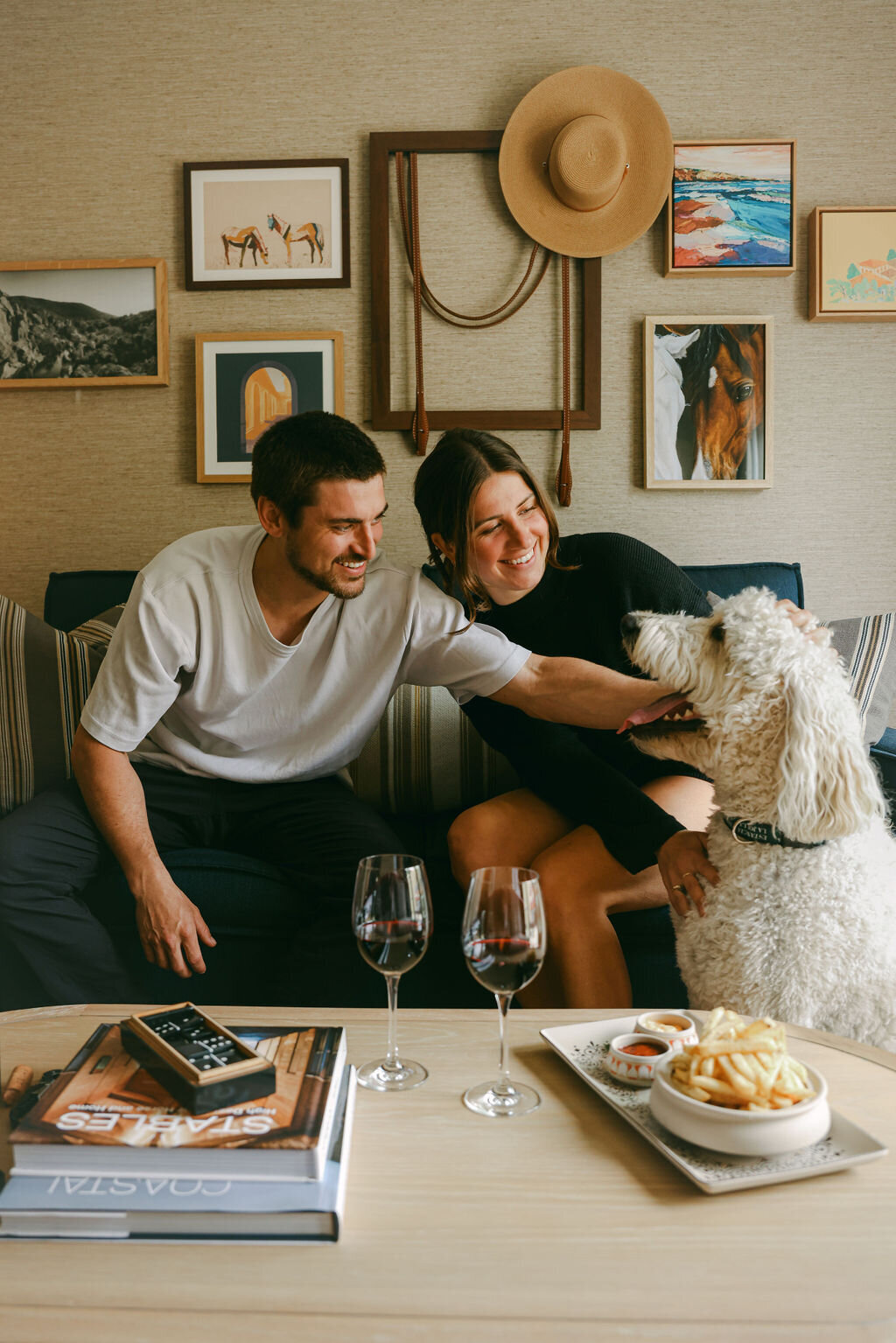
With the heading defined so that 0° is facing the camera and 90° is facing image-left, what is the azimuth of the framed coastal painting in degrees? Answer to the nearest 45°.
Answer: approximately 0°

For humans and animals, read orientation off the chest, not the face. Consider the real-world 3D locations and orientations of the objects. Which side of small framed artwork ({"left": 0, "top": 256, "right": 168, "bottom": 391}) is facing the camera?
front

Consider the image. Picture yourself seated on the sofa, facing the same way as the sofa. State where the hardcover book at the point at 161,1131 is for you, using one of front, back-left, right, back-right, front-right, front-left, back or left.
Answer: front

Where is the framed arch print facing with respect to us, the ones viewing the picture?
facing the viewer

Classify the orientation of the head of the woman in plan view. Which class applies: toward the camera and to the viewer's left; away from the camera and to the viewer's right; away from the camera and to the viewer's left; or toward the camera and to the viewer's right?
toward the camera and to the viewer's right

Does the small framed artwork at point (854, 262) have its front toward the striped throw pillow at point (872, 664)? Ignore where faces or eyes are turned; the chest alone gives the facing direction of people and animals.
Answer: yes

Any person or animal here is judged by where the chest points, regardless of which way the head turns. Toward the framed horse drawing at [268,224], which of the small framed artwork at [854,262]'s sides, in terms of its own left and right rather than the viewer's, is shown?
right

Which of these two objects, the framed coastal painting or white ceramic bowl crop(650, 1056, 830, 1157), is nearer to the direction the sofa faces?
the white ceramic bowl

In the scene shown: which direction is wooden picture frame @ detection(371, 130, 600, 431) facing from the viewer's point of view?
toward the camera

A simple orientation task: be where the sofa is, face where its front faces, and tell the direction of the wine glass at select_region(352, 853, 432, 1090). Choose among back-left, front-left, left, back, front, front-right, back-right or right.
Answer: front

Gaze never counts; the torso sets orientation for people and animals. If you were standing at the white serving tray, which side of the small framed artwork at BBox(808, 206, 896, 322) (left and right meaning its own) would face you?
front
